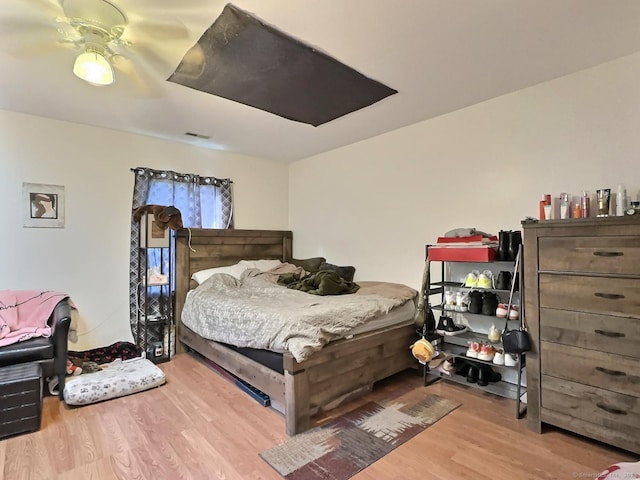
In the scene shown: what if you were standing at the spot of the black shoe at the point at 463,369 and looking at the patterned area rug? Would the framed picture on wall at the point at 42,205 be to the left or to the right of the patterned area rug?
right

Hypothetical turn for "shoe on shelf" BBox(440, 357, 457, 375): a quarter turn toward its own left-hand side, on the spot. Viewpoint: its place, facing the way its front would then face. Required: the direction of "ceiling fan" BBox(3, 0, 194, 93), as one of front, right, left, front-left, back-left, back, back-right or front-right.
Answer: right

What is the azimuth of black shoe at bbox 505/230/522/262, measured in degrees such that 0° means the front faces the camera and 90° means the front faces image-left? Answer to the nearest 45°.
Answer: approximately 45°

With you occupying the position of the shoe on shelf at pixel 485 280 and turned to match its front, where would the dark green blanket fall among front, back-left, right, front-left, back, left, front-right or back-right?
front-right

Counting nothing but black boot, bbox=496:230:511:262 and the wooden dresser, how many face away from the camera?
0

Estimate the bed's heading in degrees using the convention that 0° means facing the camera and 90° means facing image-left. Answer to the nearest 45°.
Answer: approximately 315°

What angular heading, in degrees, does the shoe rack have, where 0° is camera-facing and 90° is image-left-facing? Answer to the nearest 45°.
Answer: approximately 45°

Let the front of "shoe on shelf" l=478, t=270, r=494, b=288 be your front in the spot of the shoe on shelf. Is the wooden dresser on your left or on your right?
on your left

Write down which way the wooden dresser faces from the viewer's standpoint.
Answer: facing the viewer and to the left of the viewer

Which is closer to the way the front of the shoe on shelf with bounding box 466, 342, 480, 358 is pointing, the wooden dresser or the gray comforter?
the gray comforter
